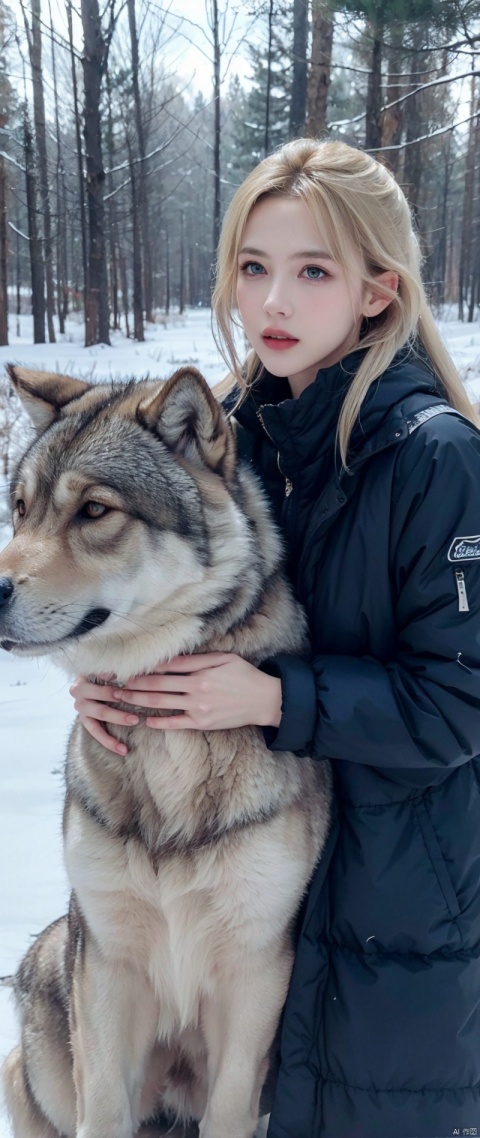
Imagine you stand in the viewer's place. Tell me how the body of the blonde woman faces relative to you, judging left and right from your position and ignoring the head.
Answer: facing the viewer and to the left of the viewer

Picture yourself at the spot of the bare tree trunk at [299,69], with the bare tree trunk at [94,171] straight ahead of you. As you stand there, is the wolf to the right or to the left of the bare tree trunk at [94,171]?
left

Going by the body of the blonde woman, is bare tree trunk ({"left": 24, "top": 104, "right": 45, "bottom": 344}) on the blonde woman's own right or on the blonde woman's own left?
on the blonde woman's own right

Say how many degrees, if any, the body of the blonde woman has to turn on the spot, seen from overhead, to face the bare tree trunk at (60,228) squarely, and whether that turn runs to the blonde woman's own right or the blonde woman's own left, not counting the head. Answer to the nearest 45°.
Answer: approximately 135° to the blonde woman's own right

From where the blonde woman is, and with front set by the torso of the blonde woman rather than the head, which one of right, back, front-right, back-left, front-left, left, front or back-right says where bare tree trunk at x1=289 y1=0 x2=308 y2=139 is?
back-right

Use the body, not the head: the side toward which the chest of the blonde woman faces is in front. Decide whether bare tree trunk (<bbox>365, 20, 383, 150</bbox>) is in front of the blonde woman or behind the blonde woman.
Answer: behind

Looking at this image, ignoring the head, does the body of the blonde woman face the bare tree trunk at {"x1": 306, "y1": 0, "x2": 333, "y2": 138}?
no

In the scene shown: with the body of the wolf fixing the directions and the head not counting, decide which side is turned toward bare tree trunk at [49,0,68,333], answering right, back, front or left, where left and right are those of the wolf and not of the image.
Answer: back

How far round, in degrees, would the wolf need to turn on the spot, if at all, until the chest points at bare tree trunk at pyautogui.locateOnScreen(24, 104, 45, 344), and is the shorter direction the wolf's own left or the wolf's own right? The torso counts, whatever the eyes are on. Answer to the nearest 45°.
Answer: approximately 180°

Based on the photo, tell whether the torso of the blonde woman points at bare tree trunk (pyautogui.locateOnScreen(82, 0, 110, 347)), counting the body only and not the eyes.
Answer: no

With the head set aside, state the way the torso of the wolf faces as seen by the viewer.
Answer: toward the camera

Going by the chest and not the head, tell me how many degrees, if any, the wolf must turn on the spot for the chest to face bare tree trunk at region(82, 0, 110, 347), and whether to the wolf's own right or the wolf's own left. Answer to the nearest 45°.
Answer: approximately 180°

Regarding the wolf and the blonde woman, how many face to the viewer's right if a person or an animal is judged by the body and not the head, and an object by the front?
0
